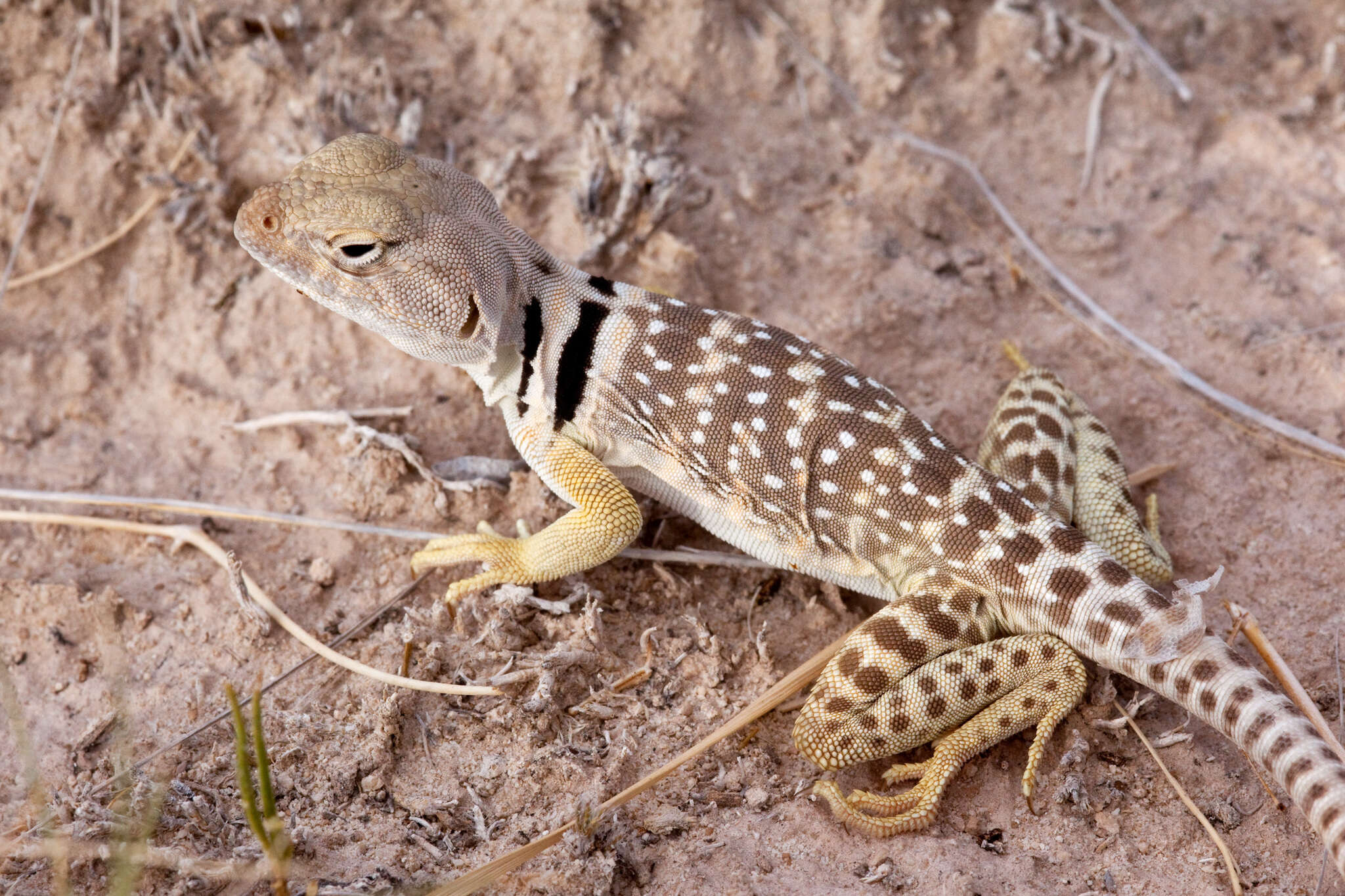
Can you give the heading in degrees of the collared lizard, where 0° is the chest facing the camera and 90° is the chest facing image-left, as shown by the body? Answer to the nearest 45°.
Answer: approximately 135°

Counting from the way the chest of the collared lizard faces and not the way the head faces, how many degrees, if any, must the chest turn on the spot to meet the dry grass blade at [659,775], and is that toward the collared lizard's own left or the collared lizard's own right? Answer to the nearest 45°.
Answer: approximately 135° to the collared lizard's own left

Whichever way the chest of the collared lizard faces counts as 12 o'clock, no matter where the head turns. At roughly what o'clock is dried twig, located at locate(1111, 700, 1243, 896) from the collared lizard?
The dried twig is roughly at 5 o'clock from the collared lizard.

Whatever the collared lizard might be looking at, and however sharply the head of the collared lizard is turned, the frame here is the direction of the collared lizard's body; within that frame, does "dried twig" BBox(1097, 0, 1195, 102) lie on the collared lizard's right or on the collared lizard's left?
on the collared lizard's right

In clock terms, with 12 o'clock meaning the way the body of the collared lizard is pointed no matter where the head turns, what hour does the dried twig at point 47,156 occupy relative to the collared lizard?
The dried twig is roughly at 11 o'clock from the collared lizard.

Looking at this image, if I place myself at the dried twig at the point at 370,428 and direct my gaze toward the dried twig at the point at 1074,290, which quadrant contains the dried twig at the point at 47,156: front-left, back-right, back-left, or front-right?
back-left

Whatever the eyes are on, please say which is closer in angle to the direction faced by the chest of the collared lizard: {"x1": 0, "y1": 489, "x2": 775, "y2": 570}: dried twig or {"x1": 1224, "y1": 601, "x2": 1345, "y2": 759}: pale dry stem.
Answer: the dried twig

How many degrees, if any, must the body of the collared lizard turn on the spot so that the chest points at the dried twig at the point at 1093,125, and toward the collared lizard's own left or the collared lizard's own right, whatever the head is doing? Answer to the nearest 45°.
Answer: approximately 45° to the collared lizard's own right
